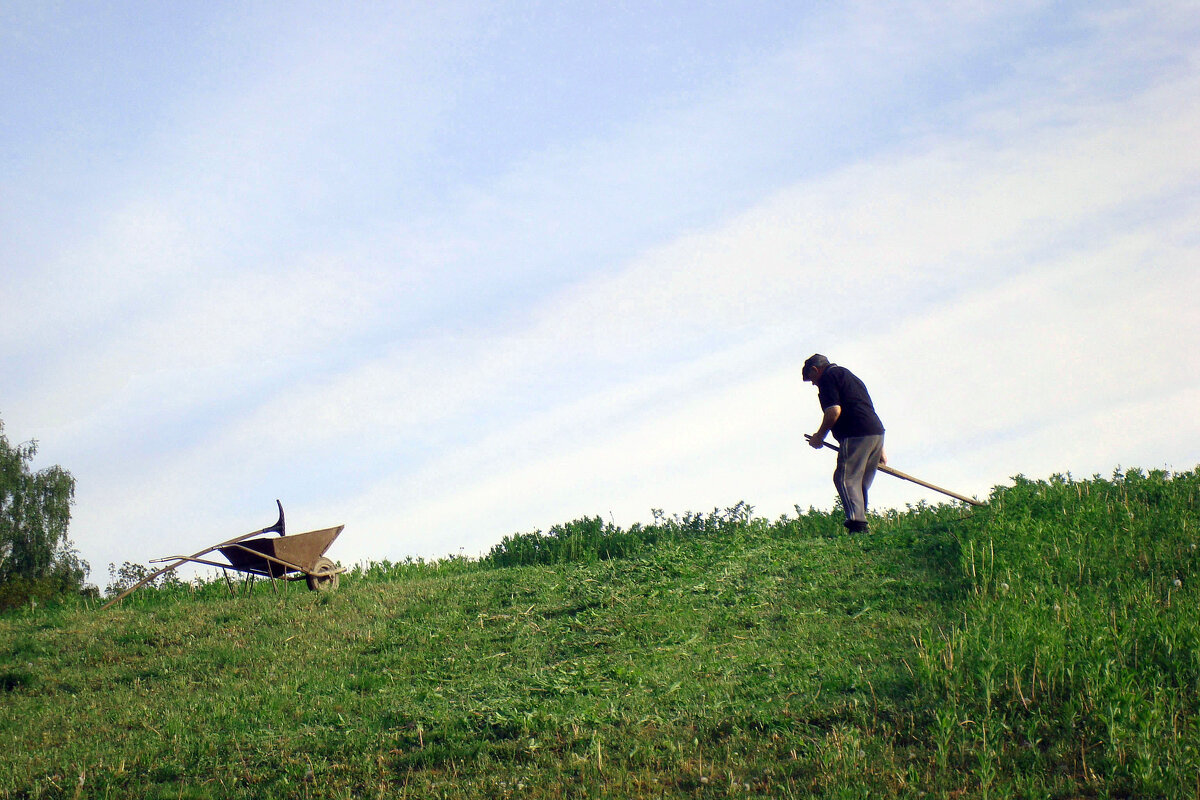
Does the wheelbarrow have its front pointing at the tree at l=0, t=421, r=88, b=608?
no

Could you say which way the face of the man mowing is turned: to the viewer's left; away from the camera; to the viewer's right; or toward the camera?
to the viewer's left

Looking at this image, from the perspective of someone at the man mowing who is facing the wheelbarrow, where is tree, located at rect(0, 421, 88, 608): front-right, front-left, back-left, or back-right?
front-right

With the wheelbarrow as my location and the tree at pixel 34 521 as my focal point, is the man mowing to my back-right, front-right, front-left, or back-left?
back-right

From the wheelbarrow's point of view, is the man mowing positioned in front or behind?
in front

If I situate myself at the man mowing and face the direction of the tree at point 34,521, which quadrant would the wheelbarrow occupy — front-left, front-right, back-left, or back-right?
front-left

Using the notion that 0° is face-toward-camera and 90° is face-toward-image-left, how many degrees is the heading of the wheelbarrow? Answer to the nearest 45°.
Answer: approximately 270°

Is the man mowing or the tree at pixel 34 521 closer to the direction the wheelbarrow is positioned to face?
the man mowing
